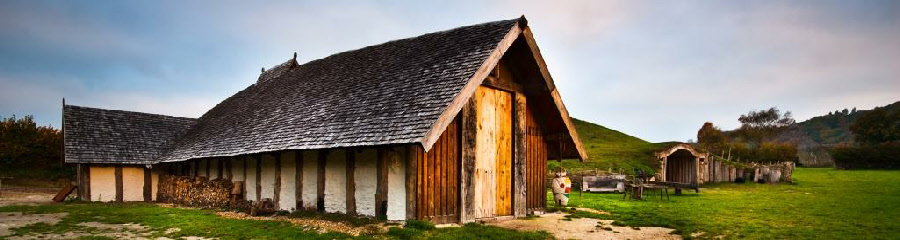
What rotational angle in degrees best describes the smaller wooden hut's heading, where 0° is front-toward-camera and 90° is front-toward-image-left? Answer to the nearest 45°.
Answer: approximately 0°

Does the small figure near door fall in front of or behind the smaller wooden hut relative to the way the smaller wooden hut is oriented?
in front

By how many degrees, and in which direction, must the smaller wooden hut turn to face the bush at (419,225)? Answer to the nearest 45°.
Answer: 0° — it already faces it
